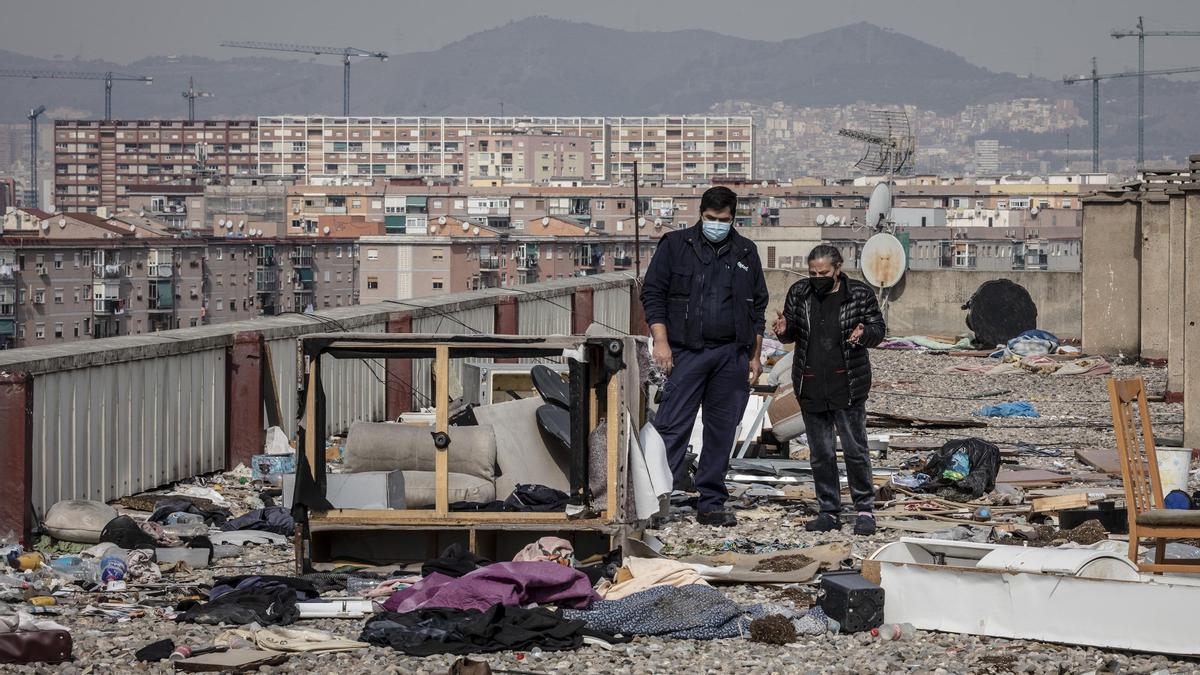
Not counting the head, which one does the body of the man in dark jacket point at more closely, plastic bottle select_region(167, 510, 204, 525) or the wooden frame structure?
the wooden frame structure

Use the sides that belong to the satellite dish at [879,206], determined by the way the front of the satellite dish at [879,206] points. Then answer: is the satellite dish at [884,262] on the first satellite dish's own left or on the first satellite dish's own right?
on the first satellite dish's own left

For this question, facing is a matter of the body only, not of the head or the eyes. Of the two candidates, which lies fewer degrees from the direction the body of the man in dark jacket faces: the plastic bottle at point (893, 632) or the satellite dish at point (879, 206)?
the plastic bottle

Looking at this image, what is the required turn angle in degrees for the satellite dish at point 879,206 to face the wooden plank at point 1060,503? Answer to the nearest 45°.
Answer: approximately 45° to its left

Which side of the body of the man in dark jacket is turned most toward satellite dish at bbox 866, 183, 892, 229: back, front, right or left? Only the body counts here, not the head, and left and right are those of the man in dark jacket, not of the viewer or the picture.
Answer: back

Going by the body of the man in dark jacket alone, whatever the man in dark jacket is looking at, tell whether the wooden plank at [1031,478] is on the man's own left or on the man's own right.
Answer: on the man's own left

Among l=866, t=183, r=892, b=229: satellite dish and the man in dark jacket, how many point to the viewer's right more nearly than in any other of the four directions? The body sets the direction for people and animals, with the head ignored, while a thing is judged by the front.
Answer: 0

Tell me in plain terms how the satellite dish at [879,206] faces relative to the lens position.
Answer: facing the viewer and to the left of the viewer

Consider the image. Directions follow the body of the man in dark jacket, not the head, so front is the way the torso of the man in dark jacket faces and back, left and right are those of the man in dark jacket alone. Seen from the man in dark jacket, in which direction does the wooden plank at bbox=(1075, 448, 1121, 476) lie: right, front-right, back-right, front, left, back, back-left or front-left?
back-left

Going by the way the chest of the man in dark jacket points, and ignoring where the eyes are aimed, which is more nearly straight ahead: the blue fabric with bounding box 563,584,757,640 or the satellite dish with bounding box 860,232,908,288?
the blue fabric

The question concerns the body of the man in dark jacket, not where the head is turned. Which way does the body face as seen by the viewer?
toward the camera

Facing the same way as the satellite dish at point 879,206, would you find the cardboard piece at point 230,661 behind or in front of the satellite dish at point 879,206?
in front

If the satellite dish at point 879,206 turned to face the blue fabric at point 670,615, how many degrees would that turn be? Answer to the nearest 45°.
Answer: approximately 45° to its left
